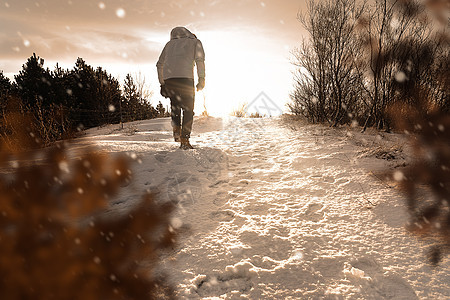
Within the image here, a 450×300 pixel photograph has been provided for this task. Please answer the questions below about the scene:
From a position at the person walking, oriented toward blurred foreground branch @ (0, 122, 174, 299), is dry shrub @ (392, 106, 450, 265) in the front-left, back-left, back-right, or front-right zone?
front-left

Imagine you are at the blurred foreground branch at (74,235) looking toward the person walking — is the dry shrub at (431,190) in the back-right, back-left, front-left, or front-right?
front-right

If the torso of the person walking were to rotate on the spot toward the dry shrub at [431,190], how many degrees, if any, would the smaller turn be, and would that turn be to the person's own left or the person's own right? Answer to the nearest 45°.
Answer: approximately 135° to the person's own right

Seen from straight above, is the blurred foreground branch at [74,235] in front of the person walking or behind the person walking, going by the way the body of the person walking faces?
behind

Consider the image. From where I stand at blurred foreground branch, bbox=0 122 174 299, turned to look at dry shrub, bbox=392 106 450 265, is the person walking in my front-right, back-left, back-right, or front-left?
front-left

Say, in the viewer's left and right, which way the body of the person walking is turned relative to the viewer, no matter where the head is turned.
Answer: facing away from the viewer
